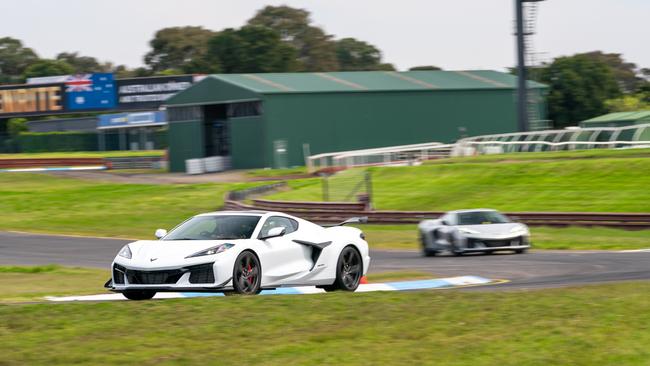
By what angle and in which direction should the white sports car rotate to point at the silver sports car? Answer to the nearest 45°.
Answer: approximately 180°

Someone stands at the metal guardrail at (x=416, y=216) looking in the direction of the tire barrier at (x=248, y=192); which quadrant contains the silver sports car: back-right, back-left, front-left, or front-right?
back-left

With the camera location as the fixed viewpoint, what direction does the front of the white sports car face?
facing the viewer and to the left of the viewer

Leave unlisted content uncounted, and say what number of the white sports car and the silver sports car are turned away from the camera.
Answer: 0

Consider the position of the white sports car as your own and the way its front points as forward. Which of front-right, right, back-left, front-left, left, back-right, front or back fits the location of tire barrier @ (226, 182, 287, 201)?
back-right

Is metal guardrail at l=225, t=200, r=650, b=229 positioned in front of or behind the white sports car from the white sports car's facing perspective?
behind

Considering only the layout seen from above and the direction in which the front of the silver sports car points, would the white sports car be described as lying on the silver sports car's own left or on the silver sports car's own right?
on the silver sports car's own right

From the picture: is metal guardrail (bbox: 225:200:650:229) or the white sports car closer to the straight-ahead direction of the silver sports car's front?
the white sports car

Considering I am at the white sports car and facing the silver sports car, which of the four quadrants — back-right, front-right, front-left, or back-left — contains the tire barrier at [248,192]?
front-left
